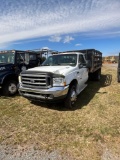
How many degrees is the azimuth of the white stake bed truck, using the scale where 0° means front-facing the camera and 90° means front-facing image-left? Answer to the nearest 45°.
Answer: approximately 45°
